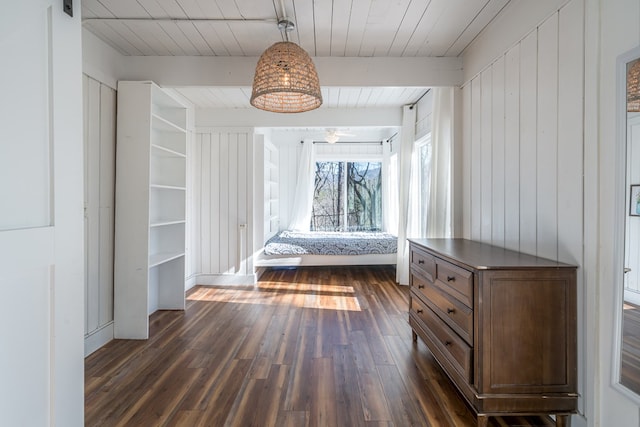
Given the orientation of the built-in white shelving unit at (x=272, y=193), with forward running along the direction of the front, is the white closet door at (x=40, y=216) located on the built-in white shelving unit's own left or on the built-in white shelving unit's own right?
on the built-in white shelving unit's own right

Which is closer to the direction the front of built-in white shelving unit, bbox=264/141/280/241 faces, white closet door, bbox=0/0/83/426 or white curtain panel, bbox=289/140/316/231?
the white curtain panel

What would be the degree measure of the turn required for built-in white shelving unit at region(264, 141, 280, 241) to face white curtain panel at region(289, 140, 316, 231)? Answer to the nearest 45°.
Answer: approximately 45° to its left

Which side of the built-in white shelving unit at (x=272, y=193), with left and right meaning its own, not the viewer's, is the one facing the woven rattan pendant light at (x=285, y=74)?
right

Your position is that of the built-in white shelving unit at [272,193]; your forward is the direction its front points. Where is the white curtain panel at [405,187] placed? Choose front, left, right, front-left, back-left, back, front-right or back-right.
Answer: front-right

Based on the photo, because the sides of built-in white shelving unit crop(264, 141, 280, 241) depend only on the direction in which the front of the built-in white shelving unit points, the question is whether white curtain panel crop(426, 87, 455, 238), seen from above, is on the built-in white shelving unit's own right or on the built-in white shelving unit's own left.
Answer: on the built-in white shelving unit's own right

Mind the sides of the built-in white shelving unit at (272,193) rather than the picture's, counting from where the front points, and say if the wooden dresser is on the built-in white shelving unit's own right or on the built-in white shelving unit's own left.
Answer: on the built-in white shelving unit's own right

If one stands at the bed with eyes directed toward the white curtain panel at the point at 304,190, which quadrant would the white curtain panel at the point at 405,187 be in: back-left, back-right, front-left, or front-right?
back-right

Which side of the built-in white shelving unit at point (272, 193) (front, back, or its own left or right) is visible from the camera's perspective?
right
